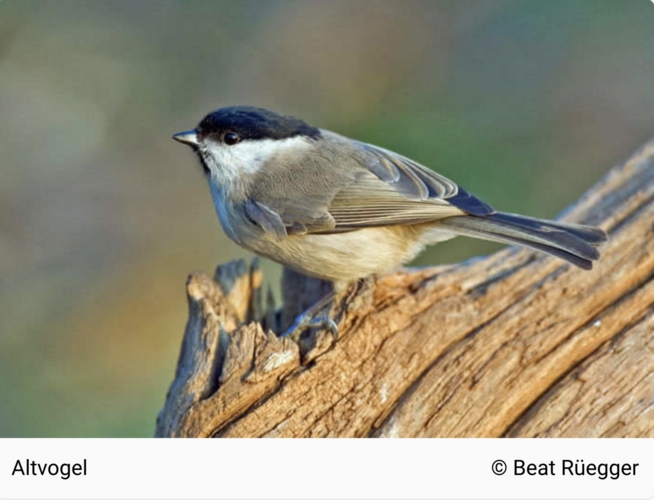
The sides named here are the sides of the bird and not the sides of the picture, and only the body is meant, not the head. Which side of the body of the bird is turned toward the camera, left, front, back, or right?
left
